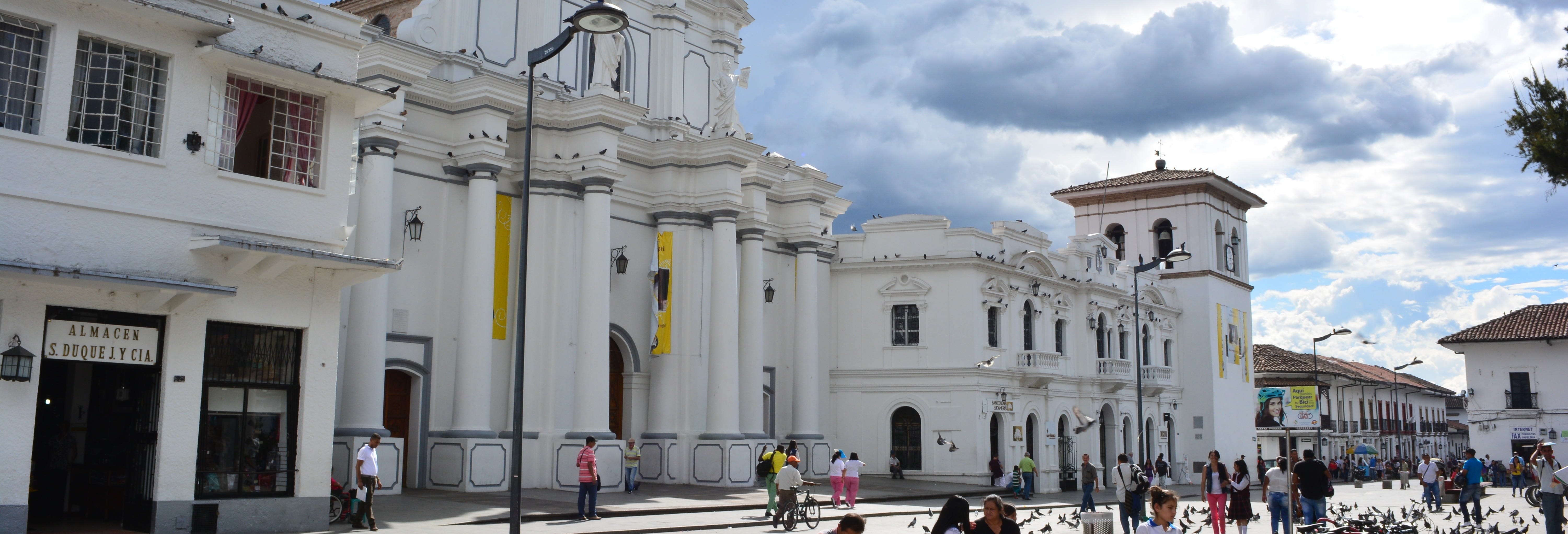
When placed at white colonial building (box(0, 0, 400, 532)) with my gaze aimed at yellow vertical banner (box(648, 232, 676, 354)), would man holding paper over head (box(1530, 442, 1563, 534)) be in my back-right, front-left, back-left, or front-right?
front-right

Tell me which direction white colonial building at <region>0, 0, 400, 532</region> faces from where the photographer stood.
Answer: facing the viewer and to the right of the viewer

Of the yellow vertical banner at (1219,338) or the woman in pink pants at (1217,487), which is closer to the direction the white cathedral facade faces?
the woman in pink pants

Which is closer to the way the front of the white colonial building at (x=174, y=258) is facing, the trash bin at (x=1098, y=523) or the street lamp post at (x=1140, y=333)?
the trash bin

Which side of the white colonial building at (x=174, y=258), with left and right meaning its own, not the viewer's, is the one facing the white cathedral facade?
left

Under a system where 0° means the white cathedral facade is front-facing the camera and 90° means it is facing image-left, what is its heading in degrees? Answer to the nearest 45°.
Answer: approximately 315°

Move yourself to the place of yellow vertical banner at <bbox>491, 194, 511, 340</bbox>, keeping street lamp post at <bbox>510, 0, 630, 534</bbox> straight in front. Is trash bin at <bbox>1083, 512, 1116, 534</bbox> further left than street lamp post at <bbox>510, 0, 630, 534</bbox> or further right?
left

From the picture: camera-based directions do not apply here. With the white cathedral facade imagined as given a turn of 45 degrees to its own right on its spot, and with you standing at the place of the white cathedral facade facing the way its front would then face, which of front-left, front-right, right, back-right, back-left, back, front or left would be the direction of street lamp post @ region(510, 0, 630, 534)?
front

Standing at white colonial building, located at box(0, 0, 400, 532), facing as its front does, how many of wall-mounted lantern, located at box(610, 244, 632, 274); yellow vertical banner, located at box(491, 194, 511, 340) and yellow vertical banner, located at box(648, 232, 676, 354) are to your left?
3

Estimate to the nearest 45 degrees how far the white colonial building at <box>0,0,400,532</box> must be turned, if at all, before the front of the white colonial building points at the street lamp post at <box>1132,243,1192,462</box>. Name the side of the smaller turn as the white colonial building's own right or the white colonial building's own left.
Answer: approximately 90° to the white colonial building's own left

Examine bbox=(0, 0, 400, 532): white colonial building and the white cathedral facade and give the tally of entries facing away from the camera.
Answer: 0

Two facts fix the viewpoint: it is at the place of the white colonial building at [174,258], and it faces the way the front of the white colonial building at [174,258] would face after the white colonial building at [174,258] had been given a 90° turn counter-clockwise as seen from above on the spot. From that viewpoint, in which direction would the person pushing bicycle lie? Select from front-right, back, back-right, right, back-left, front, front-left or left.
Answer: front-right

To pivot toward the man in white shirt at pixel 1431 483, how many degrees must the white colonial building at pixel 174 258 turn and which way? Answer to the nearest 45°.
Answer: approximately 45° to its left
